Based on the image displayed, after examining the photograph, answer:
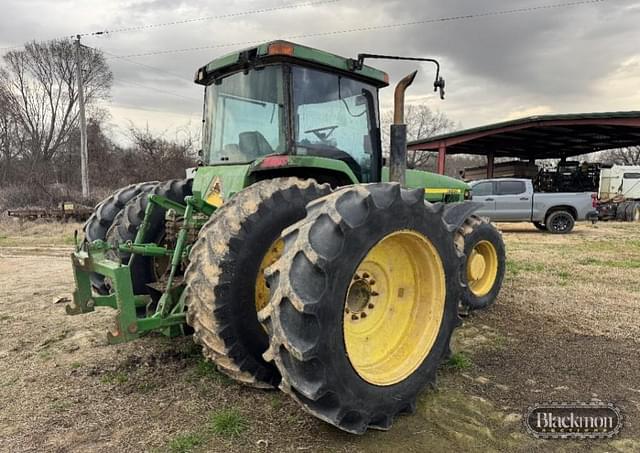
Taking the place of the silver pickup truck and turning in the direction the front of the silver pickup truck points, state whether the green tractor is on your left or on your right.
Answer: on your left

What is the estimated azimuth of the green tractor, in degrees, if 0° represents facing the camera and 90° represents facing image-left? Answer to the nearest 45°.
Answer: approximately 225°

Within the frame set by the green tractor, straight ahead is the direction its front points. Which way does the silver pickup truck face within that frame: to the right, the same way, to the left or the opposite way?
to the left

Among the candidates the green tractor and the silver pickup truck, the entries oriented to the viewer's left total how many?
1

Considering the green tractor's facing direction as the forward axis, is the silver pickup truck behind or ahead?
ahead

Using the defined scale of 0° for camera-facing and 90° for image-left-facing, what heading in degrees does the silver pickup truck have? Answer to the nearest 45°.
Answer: approximately 90°
